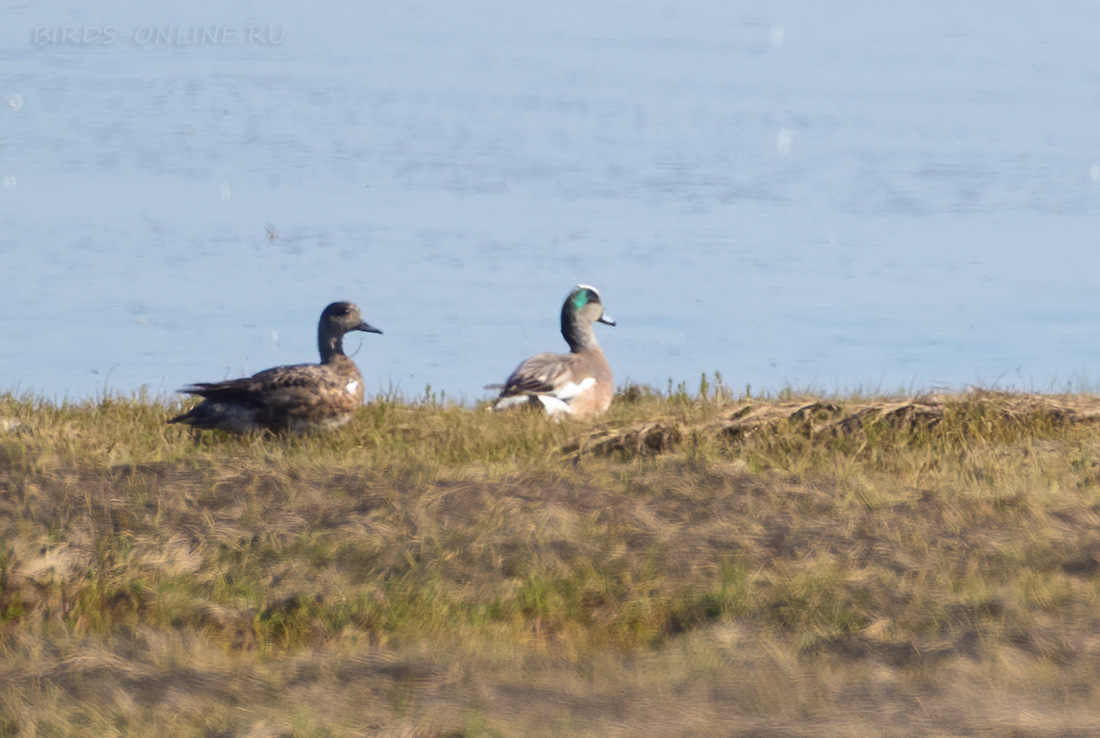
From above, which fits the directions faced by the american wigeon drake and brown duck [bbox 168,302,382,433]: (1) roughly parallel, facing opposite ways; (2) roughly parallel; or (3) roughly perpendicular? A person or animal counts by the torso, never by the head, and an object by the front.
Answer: roughly parallel

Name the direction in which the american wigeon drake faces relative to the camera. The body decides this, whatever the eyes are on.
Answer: to the viewer's right

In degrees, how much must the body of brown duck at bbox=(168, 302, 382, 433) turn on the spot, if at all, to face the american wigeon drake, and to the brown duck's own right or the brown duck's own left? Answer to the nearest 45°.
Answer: approximately 45° to the brown duck's own left

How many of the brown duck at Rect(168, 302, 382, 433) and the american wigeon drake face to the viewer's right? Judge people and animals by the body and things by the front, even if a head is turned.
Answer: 2

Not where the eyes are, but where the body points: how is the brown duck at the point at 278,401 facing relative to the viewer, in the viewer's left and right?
facing to the right of the viewer
